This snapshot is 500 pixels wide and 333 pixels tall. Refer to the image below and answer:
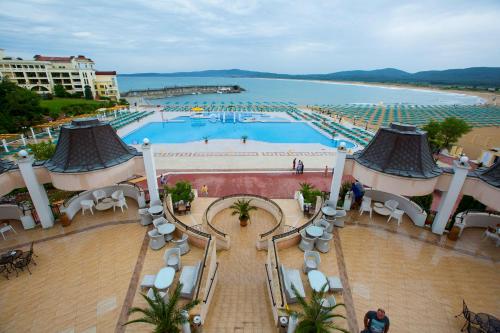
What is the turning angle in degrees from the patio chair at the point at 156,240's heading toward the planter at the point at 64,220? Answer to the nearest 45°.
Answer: approximately 90° to its left

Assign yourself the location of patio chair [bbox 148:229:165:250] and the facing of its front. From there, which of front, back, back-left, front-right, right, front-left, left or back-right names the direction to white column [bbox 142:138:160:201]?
front-left

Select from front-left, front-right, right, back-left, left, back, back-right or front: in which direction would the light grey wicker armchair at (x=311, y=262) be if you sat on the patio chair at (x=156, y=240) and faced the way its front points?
right

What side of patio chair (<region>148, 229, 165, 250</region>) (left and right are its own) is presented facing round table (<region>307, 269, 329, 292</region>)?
right

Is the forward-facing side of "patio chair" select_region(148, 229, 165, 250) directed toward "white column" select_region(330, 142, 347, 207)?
no

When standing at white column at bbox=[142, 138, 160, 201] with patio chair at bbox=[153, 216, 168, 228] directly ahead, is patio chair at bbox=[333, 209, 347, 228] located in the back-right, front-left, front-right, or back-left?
front-left

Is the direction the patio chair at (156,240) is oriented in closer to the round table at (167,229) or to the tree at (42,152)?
the round table

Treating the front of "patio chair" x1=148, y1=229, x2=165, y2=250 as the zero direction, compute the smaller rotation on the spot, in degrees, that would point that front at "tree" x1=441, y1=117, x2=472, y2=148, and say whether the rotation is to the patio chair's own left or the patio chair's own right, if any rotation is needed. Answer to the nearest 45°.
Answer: approximately 45° to the patio chair's own right

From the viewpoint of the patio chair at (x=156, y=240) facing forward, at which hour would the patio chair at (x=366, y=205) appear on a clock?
the patio chair at (x=366, y=205) is roughly at 2 o'clock from the patio chair at (x=156, y=240).

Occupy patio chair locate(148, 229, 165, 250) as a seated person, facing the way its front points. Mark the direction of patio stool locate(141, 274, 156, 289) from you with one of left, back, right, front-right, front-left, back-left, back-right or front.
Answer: back-right

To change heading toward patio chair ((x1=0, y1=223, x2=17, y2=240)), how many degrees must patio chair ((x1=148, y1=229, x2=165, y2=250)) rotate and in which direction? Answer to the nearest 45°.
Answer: approximately 90° to its left

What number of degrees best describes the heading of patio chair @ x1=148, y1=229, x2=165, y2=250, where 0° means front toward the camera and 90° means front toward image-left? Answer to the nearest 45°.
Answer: approximately 225°

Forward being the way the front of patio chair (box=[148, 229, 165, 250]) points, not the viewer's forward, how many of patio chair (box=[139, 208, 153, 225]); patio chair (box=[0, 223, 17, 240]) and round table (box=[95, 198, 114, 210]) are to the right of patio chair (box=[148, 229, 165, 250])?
0

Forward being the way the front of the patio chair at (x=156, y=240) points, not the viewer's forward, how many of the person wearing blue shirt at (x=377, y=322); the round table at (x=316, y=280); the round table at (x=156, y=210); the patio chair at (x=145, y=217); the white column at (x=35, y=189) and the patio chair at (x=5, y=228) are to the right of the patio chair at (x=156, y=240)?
2

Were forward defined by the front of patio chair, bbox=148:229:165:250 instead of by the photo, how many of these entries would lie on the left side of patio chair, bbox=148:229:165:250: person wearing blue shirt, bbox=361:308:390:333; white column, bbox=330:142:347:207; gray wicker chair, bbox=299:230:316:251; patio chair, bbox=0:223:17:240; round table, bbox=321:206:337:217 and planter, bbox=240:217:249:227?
1

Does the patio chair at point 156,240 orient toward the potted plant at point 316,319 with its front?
no

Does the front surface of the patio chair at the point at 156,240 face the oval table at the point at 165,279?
no

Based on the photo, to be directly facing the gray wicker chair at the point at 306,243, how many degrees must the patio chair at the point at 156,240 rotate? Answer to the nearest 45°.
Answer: approximately 90° to its right
